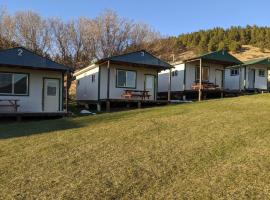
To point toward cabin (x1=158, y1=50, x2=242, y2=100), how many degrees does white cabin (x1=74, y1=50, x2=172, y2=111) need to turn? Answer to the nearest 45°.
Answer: approximately 90° to its left

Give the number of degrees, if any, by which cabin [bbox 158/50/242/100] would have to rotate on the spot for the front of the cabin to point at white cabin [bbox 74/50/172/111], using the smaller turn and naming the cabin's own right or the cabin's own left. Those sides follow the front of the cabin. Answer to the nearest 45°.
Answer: approximately 90° to the cabin's own right

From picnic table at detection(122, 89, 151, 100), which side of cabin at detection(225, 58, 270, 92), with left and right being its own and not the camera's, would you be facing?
right

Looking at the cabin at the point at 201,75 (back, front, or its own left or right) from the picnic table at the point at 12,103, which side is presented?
right

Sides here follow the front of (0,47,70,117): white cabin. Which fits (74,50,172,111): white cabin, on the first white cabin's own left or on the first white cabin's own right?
on the first white cabin's own left

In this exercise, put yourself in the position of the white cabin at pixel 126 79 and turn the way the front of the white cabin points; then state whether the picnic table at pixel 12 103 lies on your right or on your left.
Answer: on your right

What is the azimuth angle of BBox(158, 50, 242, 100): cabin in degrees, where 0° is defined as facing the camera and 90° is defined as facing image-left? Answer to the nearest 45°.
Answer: approximately 315°

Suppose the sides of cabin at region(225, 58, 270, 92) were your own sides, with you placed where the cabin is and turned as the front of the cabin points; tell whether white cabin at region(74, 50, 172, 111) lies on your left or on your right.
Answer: on your right
